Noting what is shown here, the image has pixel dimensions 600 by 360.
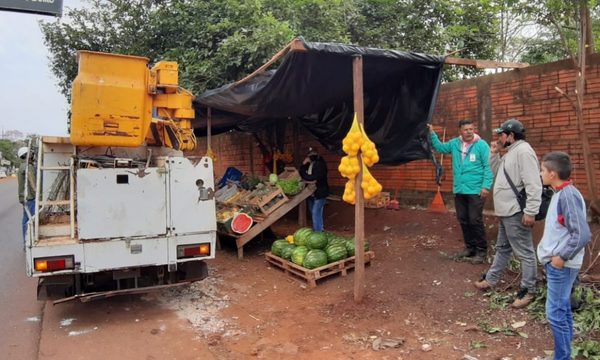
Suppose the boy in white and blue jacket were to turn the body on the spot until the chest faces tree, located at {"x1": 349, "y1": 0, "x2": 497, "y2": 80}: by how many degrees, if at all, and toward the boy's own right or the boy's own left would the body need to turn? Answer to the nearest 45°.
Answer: approximately 90° to the boy's own right

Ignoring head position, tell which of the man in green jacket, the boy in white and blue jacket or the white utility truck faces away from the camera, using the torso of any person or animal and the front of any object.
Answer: the white utility truck

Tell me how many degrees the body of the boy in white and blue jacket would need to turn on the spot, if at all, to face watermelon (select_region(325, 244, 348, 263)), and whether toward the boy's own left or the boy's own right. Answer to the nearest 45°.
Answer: approximately 45° to the boy's own right

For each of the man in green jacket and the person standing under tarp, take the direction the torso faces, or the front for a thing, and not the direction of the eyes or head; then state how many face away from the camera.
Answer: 0

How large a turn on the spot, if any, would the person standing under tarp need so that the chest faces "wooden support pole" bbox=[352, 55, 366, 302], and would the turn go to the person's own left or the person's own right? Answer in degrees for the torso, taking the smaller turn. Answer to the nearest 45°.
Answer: approximately 90° to the person's own left

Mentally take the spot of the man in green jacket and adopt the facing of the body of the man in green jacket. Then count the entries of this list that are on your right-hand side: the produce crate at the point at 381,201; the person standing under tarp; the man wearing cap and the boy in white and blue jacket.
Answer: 2

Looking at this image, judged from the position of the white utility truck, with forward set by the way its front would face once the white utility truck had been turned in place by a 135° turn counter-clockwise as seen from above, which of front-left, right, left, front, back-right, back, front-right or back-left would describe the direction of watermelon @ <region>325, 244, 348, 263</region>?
back-left

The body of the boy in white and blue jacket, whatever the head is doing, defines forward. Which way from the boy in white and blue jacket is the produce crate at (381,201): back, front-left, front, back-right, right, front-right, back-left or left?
front-right

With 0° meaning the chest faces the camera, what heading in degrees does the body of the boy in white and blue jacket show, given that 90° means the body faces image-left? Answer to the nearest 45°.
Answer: approximately 90°

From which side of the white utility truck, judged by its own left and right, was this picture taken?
back

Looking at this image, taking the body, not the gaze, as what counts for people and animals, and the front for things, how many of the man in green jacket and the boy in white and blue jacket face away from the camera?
0

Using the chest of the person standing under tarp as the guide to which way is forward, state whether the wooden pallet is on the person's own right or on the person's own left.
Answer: on the person's own left

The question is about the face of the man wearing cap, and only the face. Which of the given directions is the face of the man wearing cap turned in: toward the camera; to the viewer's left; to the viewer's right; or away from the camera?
to the viewer's left
